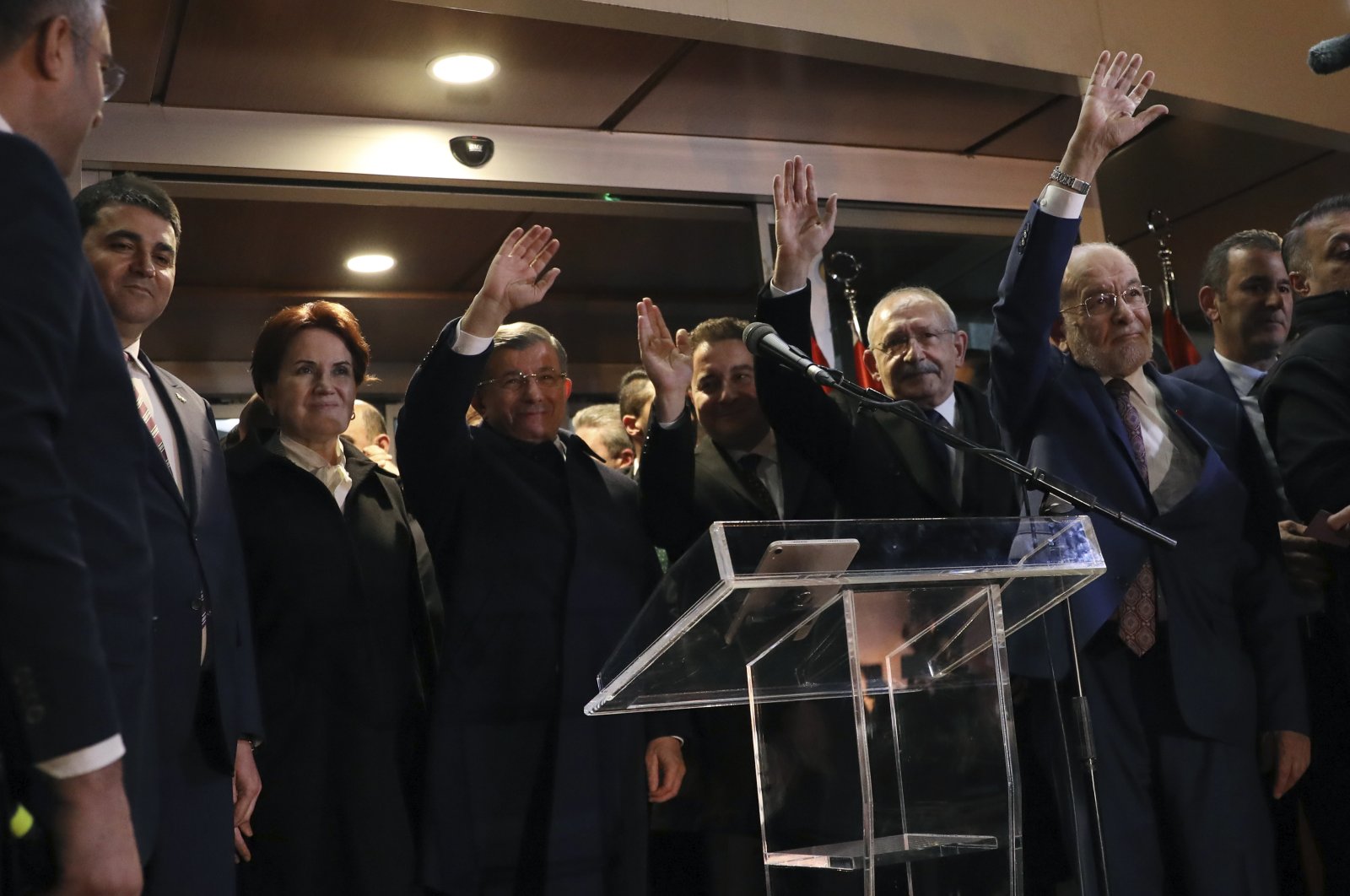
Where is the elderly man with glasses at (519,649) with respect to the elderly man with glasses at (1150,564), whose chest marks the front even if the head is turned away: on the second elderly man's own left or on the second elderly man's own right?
on the second elderly man's own right

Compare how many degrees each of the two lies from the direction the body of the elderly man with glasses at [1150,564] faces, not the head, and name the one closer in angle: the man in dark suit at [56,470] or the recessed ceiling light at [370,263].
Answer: the man in dark suit

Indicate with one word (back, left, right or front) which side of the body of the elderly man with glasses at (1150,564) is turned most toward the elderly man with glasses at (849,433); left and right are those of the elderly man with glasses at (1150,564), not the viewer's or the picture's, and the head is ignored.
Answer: right

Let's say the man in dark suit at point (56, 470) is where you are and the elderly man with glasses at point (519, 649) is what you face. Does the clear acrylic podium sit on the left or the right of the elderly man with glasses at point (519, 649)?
right

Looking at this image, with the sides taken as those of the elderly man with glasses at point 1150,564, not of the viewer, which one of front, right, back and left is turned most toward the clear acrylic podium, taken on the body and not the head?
front

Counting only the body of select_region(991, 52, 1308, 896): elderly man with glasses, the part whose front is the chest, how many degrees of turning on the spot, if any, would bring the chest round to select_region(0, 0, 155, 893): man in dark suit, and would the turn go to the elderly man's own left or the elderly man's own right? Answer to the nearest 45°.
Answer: approximately 45° to the elderly man's own right

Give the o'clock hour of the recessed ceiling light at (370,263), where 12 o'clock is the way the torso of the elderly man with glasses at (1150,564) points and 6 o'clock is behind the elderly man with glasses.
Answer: The recessed ceiling light is roughly at 4 o'clock from the elderly man with glasses.

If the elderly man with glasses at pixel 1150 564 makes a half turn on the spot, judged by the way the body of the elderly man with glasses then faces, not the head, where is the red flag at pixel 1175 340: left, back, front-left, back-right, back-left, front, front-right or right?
front

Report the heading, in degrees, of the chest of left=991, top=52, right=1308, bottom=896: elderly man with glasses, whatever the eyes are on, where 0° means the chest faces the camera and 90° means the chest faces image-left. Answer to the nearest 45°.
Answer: approximately 0°

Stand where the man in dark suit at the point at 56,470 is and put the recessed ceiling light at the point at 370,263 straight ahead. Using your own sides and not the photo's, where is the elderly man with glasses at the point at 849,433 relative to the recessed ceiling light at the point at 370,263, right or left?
right

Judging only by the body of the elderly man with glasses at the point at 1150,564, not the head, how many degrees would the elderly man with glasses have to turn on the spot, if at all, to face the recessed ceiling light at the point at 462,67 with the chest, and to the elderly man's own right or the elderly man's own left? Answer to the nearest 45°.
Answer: approximately 90° to the elderly man's own right
